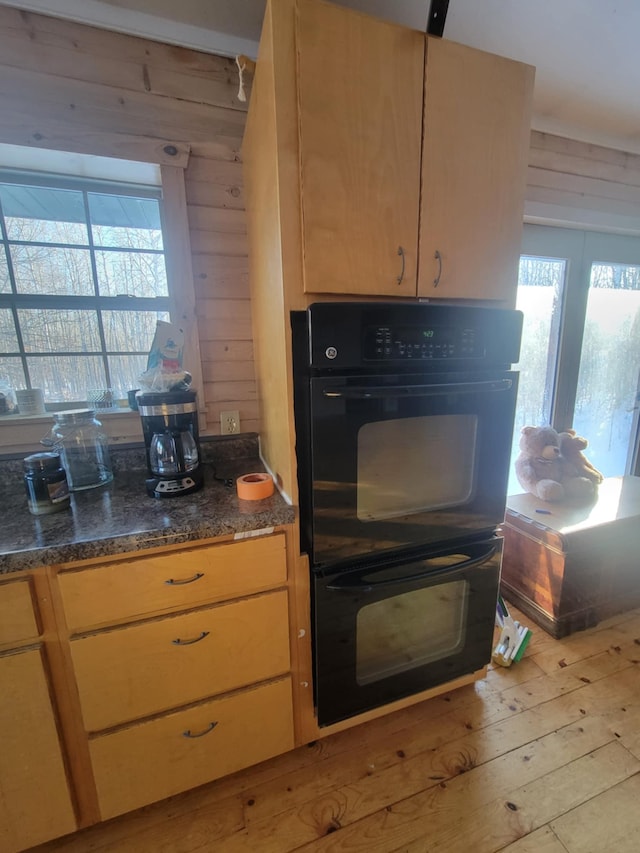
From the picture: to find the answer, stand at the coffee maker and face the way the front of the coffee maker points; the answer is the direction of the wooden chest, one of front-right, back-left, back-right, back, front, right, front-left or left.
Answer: left

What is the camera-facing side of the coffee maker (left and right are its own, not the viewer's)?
front

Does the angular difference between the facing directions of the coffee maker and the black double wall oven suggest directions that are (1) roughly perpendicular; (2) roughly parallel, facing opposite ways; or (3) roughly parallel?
roughly parallel

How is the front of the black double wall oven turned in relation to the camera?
facing the viewer and to the right of the viewer

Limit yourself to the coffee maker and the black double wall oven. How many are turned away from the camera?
0

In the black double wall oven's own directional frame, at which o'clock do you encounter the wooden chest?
The wooden chest is roughly at 9 o'clock from the black double wall oven.

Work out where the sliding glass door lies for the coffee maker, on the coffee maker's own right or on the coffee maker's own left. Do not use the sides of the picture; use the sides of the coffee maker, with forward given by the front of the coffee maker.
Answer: on the coffee maker's own left

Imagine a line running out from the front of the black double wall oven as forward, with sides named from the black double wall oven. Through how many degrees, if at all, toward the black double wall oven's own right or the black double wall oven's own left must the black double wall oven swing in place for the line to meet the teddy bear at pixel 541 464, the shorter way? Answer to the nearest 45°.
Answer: approximately 90° to the black double wall oven's own left

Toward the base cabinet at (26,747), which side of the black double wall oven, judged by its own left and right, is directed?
right

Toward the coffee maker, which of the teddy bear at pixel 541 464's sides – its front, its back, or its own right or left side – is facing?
right

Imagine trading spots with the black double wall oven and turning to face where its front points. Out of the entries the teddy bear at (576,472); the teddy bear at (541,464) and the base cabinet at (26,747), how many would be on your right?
1

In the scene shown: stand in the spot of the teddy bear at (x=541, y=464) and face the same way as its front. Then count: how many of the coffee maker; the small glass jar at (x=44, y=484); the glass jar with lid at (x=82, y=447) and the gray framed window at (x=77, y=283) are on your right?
4

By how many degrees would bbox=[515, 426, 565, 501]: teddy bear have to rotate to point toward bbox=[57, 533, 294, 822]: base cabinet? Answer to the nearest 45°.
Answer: approximately 90° to its right
